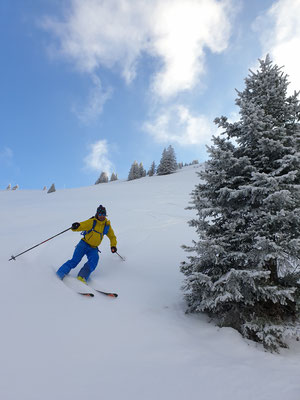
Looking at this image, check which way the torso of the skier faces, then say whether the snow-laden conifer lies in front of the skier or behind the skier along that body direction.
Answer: in front

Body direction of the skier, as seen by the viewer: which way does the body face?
toward the camera
